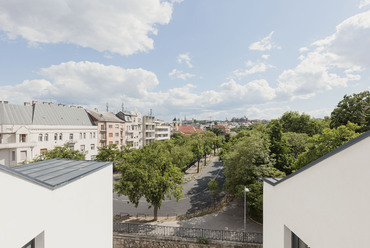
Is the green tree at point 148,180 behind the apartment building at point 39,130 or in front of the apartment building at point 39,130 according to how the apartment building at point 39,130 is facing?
in front

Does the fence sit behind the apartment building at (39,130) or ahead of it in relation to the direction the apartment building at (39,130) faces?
ahead

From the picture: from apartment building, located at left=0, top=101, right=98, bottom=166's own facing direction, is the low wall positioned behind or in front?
in front

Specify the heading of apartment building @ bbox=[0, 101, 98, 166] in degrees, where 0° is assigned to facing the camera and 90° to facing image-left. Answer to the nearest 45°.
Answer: approximately 315°

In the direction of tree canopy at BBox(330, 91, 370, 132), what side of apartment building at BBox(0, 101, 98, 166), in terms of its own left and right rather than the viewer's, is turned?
front

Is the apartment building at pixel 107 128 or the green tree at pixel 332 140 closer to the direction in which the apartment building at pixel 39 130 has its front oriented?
the green tree

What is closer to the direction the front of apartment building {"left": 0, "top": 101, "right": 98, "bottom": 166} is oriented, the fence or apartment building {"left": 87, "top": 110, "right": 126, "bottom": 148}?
the fence

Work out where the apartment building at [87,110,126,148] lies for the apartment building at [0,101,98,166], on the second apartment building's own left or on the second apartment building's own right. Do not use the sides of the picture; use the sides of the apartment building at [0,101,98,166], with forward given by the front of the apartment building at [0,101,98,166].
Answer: on the second apartment building's own left
